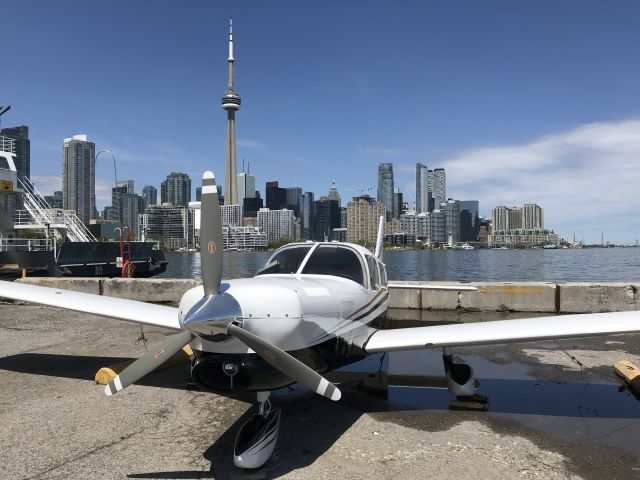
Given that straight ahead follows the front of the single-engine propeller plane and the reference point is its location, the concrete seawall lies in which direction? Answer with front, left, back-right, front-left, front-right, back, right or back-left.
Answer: back

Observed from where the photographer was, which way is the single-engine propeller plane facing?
facing the viewer and to the left of the viewer
